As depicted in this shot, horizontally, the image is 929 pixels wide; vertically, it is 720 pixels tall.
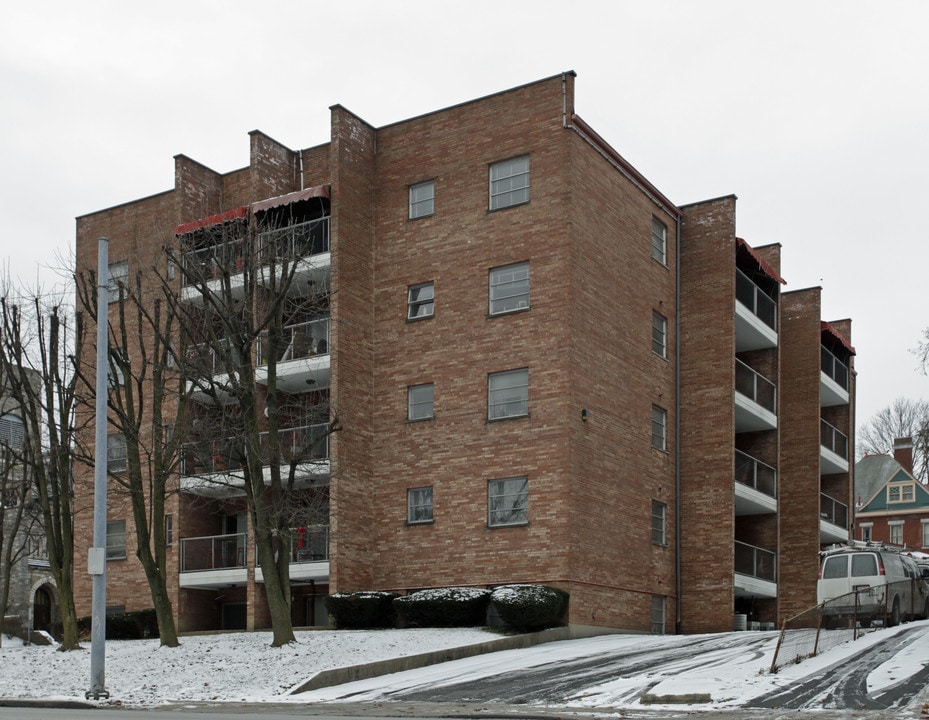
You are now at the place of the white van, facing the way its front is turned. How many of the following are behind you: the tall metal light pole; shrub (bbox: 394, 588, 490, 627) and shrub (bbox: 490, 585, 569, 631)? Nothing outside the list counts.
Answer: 3

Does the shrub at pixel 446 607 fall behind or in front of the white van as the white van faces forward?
behind

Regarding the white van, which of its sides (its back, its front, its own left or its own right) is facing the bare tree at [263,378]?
back

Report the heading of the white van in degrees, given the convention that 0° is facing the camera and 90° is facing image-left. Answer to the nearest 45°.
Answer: approximately 225°
